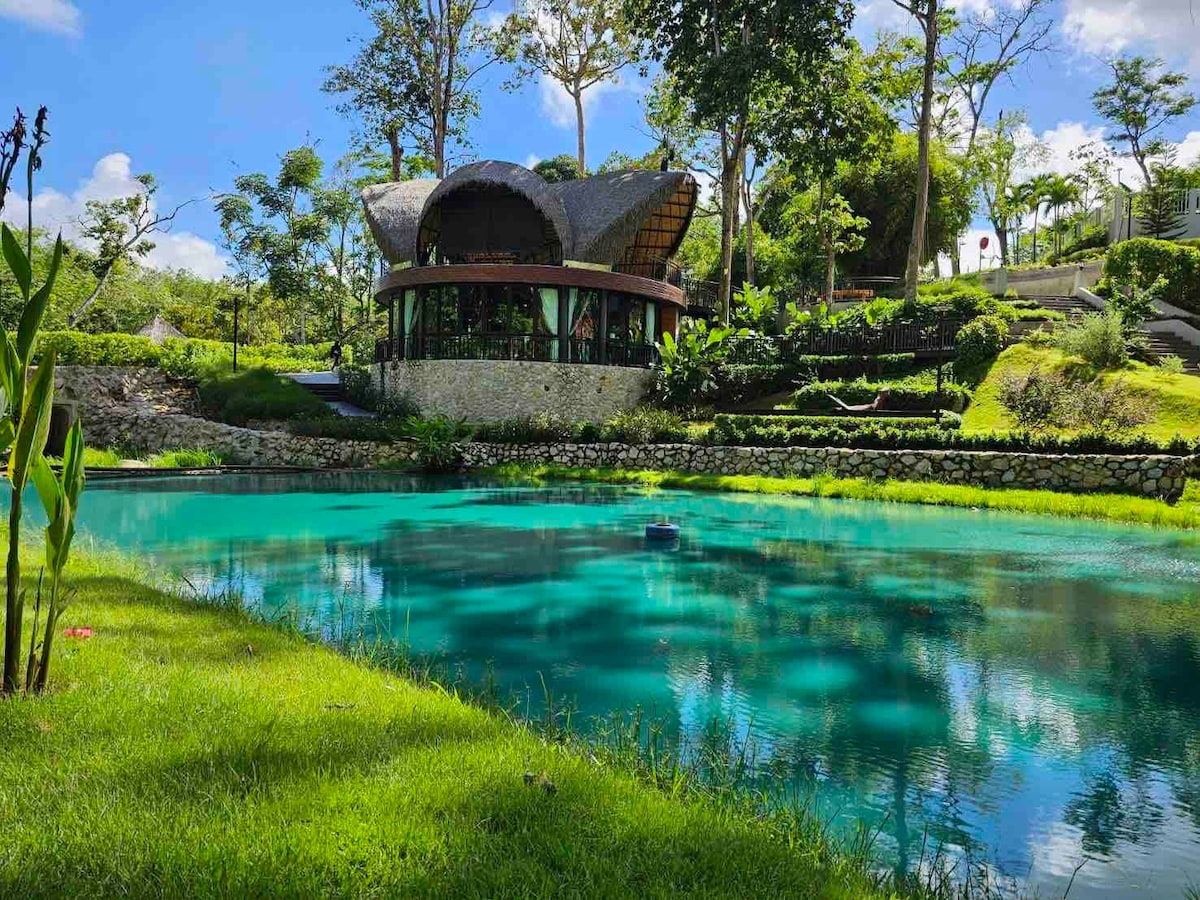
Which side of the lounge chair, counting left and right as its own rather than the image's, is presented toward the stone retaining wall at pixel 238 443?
back

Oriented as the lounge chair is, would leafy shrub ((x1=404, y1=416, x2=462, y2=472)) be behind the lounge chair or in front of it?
in front

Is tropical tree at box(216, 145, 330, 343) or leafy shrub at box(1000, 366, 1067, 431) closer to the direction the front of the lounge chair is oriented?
the tropical tree

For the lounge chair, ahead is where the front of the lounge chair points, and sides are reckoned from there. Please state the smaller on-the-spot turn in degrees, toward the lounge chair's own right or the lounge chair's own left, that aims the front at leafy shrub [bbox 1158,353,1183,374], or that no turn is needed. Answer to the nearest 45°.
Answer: approximately 180°

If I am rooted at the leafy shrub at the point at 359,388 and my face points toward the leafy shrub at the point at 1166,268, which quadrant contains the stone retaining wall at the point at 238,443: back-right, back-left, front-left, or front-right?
back-right

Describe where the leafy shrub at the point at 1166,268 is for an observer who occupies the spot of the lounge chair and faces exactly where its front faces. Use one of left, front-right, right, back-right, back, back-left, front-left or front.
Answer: front-left

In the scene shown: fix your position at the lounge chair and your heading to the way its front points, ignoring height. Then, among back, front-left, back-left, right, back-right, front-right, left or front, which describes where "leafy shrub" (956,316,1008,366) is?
back-right

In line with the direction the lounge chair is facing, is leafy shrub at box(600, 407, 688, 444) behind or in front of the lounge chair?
in front

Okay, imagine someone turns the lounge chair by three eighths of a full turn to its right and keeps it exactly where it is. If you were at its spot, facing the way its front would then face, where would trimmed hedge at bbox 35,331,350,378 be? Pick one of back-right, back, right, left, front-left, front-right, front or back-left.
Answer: back-left
